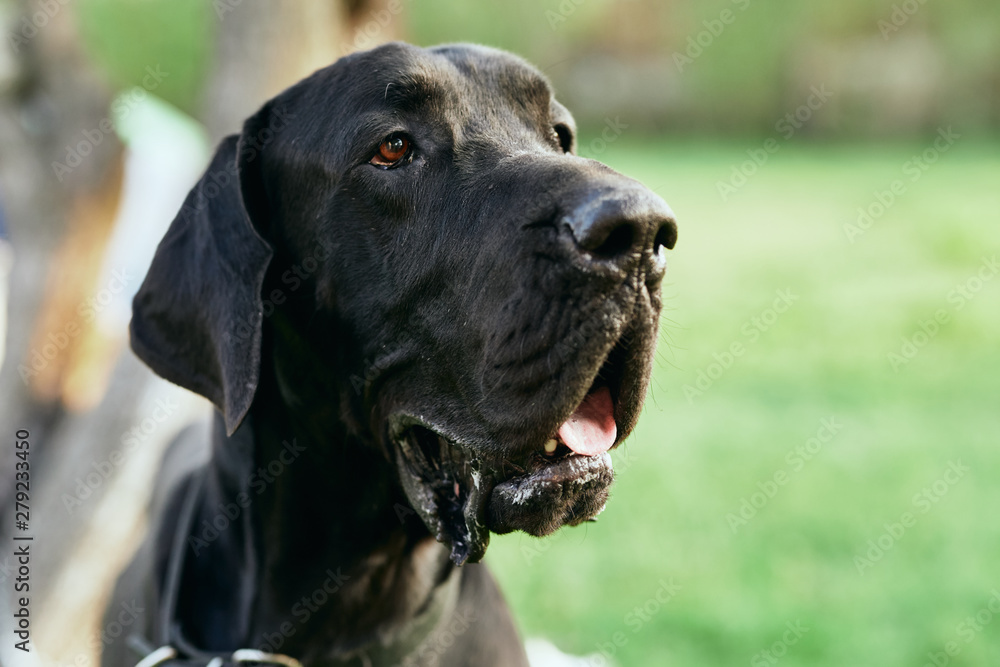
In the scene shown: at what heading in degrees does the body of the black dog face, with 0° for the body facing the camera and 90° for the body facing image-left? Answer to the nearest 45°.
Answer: approximately 315°
